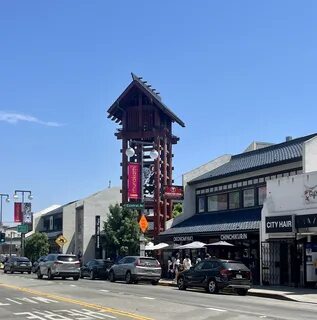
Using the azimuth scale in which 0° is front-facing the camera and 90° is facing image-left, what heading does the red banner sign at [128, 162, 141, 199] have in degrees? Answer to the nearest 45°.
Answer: approximately 0°

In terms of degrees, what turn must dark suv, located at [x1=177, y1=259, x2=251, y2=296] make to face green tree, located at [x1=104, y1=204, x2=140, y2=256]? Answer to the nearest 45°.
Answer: approximately 45° to its right

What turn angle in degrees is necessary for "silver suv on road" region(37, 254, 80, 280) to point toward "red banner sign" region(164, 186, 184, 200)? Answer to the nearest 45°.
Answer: approximately 90° to its right

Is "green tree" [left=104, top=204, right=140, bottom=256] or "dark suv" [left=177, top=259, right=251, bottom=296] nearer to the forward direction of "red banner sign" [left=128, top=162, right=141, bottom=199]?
the dark suv

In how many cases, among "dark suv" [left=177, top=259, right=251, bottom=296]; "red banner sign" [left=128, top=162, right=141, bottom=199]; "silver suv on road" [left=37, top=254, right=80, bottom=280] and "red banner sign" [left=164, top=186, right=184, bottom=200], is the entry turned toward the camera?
2

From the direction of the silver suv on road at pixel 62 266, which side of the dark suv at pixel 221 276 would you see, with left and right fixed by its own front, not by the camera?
front

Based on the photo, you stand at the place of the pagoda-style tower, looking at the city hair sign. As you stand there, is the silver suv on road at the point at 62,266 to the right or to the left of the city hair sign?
right

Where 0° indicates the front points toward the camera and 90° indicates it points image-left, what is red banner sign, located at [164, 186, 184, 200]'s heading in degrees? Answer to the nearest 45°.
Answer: approximately 0°

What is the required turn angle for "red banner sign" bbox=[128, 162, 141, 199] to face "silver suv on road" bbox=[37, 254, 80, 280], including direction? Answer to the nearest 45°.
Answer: approximately 45° to its right
